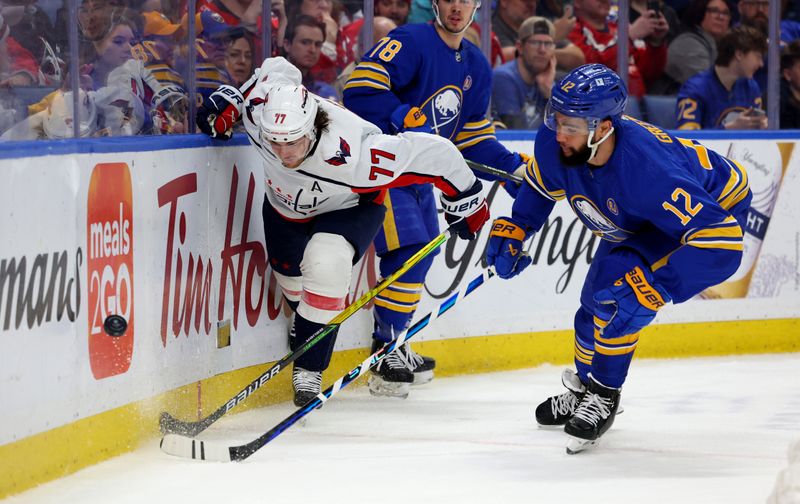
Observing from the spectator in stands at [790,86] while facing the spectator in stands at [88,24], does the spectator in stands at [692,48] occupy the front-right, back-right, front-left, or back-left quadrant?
front-right

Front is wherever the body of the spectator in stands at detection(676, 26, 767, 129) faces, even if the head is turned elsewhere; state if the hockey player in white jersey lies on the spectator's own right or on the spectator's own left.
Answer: on the spectator's own right

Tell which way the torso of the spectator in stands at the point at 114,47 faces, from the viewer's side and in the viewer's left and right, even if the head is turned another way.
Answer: facing the viewer and to the right of the viewer

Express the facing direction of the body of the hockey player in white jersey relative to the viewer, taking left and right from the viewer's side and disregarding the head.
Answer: facing the viewer and to the left of the viewer

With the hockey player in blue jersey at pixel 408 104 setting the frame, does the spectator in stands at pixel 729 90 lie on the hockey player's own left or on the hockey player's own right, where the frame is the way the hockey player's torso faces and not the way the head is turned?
on the hockey player's own left

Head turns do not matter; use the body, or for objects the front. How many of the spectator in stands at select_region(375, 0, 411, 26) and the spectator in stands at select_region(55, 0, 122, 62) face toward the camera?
2

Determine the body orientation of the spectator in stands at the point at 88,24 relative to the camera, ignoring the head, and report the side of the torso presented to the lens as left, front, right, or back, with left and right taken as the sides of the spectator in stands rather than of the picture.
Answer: front

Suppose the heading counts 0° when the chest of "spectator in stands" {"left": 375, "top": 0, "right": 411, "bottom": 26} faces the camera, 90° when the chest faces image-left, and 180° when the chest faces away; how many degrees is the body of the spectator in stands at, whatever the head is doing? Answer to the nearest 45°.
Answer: approximately 0°

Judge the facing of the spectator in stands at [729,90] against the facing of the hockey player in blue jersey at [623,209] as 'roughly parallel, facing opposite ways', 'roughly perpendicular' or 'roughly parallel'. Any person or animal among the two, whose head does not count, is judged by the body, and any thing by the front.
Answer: roughly perpendicular

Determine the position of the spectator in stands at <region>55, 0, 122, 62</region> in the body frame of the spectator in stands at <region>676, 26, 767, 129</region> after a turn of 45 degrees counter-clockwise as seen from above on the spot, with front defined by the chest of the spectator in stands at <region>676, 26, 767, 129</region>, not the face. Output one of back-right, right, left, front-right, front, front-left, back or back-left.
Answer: back-right

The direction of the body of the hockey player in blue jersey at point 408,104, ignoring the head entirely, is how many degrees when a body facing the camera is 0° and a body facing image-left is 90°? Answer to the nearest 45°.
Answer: approximately 315°

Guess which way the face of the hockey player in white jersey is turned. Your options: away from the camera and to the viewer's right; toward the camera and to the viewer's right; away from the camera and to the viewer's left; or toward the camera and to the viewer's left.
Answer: toward the camera and to the viewer's left

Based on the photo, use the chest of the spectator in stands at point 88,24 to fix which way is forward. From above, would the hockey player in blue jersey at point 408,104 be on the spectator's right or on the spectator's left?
on the spectator's left

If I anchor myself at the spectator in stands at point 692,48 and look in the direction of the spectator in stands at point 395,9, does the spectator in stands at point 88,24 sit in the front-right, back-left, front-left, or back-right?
front-left
